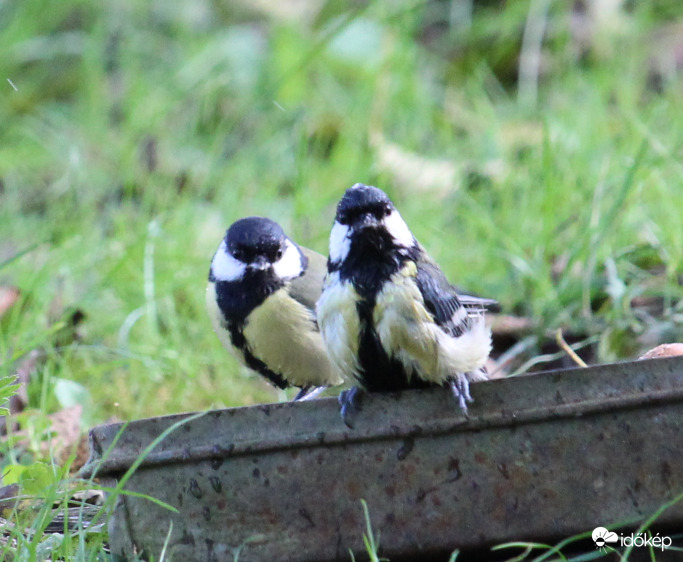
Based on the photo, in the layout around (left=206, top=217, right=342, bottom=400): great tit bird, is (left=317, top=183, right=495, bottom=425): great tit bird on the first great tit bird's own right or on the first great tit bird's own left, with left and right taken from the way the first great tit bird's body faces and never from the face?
on the first great tit bird's own left

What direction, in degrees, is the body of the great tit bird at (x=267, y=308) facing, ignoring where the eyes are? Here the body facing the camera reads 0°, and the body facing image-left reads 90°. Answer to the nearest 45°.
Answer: approximately 45°
